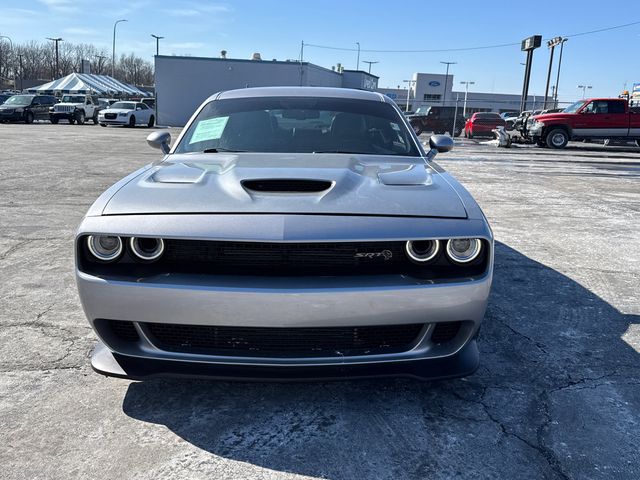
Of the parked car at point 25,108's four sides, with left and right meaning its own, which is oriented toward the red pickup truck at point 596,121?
left

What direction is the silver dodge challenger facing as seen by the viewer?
toward the camera

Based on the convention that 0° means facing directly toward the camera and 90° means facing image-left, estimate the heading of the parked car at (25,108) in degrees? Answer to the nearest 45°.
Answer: approximately 45°

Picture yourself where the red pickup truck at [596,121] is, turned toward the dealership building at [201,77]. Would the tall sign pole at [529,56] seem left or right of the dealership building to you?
right

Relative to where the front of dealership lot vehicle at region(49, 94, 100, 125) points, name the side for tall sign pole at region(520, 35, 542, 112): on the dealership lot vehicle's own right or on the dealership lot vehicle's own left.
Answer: on the dealership lot vehicle's own left

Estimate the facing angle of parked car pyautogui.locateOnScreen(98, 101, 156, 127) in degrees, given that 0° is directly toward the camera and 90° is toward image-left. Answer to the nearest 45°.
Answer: approximately 45°

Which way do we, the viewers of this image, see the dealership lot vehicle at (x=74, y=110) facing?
facing the viewer and to the left of the viewer

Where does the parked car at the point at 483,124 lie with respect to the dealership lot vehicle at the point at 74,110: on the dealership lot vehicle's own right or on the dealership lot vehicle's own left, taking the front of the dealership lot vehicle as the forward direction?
on the dealership lot vehicle's own left

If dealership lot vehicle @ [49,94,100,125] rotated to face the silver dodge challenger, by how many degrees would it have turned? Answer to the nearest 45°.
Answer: approximately 45° to its left

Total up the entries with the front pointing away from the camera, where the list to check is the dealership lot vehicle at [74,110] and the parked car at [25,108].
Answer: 0

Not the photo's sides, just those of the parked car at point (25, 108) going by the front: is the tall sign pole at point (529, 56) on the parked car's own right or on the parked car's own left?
on the parked car's own left

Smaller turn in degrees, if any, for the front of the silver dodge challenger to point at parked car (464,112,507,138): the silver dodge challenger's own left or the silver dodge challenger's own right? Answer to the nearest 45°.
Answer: approximately 180°

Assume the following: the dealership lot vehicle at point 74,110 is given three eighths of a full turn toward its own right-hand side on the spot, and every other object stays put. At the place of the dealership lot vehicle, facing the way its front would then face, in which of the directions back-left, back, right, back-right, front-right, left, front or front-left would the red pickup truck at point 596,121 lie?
back-right

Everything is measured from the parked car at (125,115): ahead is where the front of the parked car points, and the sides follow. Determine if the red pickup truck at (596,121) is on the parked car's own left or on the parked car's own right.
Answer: on the parked car's own left
